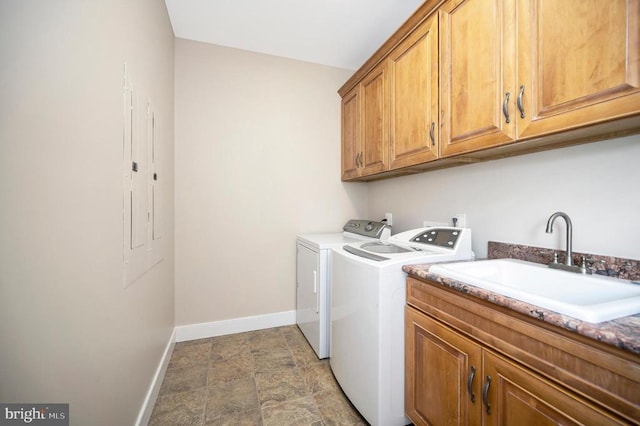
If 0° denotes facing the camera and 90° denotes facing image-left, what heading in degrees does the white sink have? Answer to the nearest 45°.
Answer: approximately 45°

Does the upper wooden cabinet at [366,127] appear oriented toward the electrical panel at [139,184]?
yes

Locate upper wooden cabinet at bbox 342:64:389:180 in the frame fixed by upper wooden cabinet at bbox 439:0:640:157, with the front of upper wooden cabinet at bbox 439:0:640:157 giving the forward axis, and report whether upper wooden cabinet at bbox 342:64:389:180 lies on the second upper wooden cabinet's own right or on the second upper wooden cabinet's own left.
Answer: on the second upper wooden cabinet's own right

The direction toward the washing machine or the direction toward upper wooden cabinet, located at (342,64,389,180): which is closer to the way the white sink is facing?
the washing machine

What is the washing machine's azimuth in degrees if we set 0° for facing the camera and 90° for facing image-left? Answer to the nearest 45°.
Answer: approximately 45°

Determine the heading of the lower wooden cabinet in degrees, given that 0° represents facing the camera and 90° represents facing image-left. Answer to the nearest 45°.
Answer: approximately 45°

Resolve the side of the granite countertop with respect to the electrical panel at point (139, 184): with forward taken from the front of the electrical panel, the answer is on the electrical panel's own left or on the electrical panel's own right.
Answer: on the electrical panel's own right
